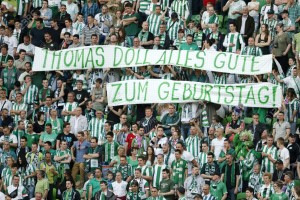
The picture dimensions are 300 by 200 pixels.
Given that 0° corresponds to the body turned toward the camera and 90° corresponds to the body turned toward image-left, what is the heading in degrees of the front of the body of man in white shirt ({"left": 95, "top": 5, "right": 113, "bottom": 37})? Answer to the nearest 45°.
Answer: approximately 0°

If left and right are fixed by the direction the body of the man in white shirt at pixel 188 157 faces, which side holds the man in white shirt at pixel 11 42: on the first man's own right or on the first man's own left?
on the first man's own right
